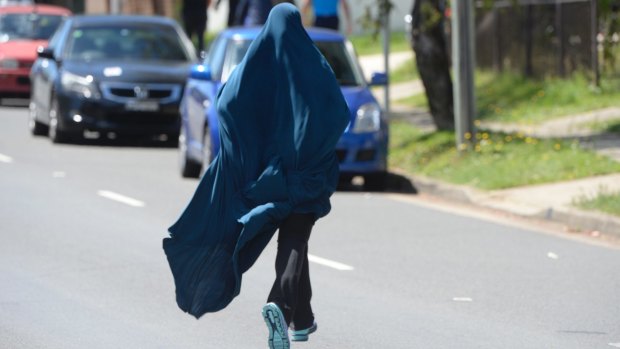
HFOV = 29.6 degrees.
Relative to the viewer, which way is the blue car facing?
toward the camera

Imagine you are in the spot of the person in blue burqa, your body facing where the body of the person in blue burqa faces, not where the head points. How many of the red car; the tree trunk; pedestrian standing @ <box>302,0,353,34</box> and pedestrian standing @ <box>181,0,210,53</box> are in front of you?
4

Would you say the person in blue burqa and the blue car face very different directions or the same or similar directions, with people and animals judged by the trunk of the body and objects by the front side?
very different directions

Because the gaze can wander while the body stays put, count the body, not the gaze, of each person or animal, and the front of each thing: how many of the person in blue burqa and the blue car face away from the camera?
1

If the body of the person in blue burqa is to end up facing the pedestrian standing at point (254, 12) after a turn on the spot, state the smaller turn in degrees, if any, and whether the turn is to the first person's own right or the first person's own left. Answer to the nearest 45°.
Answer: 0° — they already face them

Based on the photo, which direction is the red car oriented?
toward the camera

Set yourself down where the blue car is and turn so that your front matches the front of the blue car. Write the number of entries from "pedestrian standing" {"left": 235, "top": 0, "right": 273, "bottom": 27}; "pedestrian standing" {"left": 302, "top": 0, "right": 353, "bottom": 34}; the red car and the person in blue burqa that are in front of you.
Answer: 1

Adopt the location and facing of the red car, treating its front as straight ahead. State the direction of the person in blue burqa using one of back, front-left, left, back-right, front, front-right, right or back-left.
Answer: front

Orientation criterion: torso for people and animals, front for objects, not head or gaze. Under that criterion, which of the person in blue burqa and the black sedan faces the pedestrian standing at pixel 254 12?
the person in blue burqa

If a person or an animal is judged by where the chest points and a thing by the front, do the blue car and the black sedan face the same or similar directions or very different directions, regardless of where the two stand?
same or similar directions

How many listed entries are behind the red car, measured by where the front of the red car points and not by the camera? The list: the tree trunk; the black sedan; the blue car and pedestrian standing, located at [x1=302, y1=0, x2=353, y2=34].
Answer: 0

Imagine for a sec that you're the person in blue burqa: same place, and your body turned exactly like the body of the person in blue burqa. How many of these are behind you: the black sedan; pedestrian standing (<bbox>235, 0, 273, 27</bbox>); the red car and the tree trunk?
0

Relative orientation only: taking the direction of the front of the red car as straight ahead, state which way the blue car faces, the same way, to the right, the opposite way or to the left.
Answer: the same way

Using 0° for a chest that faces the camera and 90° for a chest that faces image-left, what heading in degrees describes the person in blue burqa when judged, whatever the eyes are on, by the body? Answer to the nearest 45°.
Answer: approximately 180°

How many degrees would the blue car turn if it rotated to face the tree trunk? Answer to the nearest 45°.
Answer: approximately 135° to its left

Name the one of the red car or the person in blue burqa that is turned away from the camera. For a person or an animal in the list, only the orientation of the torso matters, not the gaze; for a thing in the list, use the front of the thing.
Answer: the person in blue burqa

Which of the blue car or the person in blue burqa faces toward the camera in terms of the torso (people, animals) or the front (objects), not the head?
the blue car

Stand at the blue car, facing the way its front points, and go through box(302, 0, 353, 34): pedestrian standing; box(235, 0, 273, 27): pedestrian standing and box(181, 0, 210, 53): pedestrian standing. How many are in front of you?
0

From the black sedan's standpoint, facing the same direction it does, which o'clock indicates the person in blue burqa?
The person in blue burqa is roughly at 12 o'clock from the black sedan.

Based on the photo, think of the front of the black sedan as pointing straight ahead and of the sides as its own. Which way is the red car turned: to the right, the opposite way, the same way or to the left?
the same way

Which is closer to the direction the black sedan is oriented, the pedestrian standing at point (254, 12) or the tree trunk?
the tree trunk

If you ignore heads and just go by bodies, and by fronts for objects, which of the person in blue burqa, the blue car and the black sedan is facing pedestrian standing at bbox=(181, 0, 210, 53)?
the person in blue burqa
